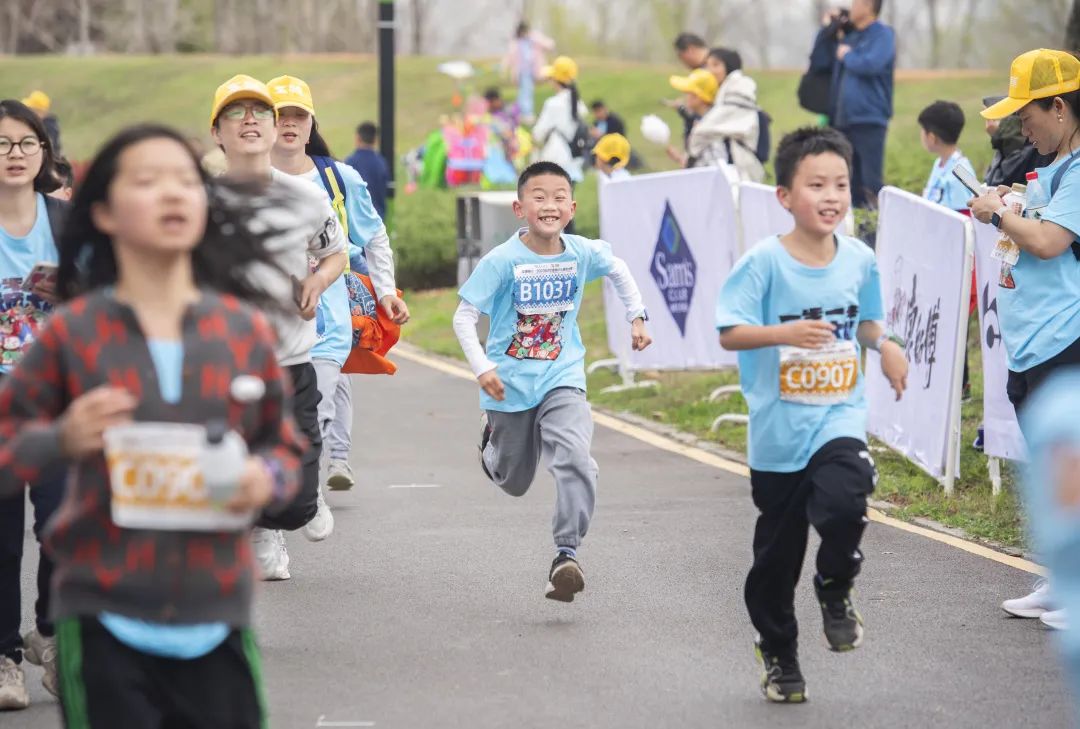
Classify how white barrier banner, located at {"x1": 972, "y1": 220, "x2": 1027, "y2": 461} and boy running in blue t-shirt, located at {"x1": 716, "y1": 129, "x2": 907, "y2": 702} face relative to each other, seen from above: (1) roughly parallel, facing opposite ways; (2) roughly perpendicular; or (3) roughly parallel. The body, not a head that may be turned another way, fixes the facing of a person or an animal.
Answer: roughly perpendicular

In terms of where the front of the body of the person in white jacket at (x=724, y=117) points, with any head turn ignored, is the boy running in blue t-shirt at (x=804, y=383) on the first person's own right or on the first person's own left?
on the first person's own left

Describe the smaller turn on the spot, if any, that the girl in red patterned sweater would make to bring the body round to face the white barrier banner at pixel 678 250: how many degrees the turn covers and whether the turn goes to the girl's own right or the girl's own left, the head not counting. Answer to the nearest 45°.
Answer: approximately 135° to the girl's own left

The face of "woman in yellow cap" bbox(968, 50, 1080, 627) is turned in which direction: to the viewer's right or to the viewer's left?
to the viewer's left

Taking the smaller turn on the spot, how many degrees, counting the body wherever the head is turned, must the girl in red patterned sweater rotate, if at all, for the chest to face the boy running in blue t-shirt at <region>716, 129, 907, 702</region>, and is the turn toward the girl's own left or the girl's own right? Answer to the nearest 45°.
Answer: approximately 135° to the girl's own left

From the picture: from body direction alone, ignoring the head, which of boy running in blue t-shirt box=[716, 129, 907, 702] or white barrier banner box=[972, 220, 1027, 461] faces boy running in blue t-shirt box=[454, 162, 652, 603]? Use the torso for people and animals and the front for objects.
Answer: the white barrier banner

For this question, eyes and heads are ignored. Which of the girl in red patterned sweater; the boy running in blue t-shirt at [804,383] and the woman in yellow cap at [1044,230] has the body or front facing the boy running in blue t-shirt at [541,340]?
the woman in yellow cap

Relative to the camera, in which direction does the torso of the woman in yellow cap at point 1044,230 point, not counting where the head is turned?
to the viewer's left

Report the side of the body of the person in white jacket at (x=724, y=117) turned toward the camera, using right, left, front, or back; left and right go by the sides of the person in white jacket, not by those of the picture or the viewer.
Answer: left

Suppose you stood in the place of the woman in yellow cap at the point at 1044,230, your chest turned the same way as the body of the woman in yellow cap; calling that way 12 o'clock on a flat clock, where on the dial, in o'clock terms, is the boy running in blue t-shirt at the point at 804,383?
The boy running in blue t-shirt is roughly at 10 o'clock from the woman in yellow cap.

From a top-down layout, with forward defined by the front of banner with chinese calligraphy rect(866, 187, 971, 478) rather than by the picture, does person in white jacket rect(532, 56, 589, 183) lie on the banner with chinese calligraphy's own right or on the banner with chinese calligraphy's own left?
on the banner with chinese calligraphy's own right

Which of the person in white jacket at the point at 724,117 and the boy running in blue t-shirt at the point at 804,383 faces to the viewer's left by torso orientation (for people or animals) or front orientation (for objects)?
the person in white jacket

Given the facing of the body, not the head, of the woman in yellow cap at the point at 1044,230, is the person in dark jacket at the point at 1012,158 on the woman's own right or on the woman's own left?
on the woman's own right

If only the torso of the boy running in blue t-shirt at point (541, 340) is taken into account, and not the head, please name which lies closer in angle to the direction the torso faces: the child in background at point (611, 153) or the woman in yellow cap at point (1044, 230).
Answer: the woman in yellow cap

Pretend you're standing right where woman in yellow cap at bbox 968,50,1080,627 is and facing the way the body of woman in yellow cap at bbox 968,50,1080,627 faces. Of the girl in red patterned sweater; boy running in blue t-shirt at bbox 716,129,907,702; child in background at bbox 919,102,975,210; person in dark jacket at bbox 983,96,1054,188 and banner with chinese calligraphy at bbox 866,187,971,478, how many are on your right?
3
